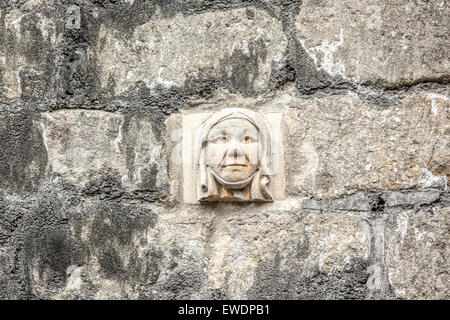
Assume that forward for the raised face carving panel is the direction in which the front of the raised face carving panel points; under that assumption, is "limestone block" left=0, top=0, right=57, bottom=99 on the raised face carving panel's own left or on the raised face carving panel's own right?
on the raised face carving panel's own right

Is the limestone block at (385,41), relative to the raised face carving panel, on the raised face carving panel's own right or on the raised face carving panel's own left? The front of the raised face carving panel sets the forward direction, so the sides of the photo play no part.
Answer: on the raised face carving panel's own left

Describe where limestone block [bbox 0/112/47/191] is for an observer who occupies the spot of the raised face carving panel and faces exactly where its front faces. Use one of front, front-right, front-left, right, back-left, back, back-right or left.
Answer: right

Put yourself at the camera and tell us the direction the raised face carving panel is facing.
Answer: facing the viewer

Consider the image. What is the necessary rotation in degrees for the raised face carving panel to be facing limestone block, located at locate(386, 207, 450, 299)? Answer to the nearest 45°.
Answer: approximately 90° to its left

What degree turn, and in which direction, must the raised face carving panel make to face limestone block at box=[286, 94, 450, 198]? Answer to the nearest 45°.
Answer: approximately 90° to its left
